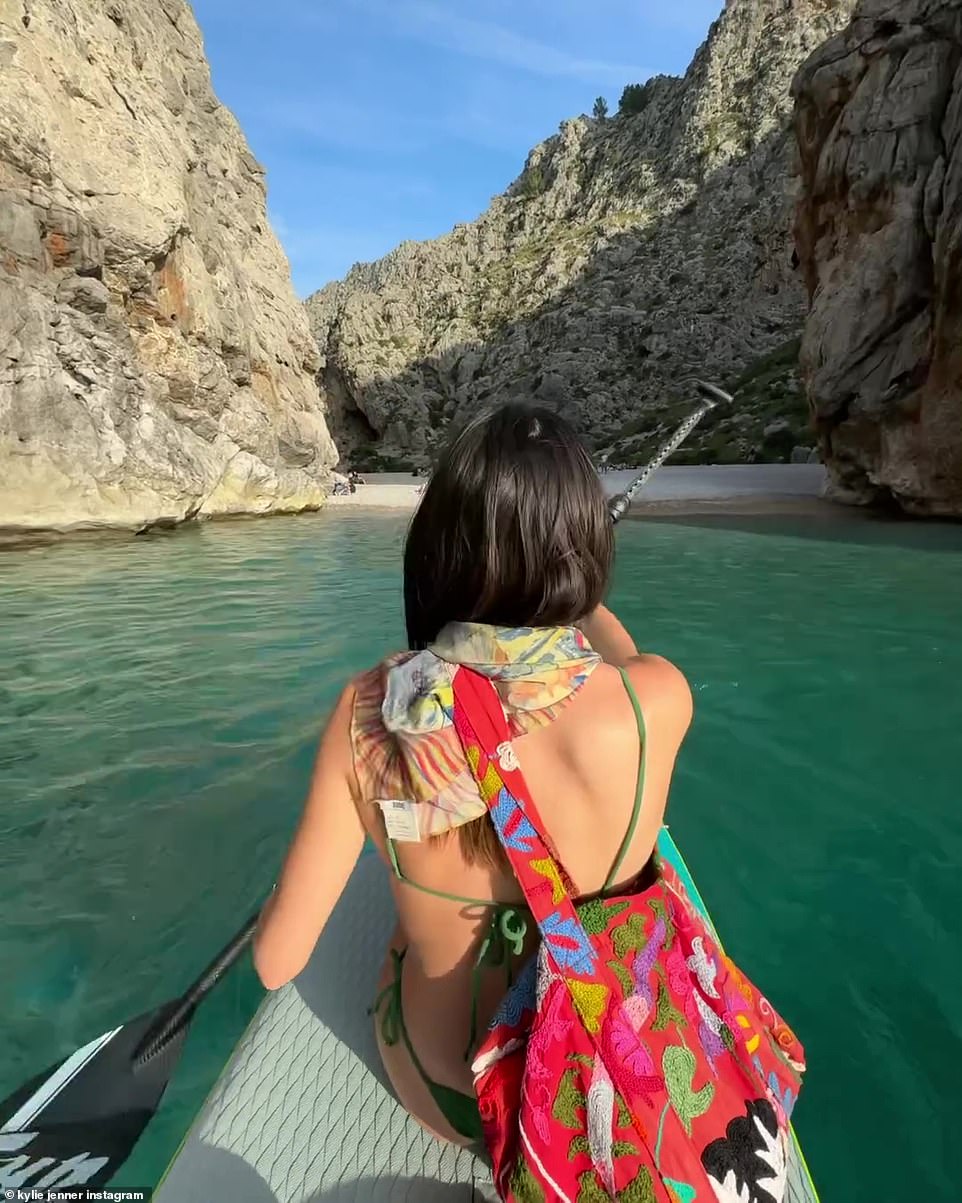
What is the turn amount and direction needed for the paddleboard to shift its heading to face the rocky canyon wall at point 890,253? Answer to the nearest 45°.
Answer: approximately 45° to its right

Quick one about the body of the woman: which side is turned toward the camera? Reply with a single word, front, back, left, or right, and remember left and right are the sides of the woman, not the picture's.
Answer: back

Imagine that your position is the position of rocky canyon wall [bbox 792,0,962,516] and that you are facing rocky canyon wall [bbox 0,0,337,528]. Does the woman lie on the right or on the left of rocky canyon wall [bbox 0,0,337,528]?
left

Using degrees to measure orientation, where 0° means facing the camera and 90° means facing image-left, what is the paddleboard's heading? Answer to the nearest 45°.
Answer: approximately 180°

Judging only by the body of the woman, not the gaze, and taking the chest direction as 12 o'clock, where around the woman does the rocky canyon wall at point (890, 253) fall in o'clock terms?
The rocky canyon wall is roughly at 1 o'clock from the woman.

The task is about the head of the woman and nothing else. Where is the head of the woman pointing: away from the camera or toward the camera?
away from the camera

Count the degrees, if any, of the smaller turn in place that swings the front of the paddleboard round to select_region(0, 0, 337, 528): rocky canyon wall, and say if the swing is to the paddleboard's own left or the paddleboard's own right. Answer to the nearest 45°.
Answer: approximately 45° to the paddleboard's own left

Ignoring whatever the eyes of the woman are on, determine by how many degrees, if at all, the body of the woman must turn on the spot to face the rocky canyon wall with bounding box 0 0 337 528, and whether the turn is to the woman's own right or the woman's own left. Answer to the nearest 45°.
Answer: approximately 45° to the woman's own left
